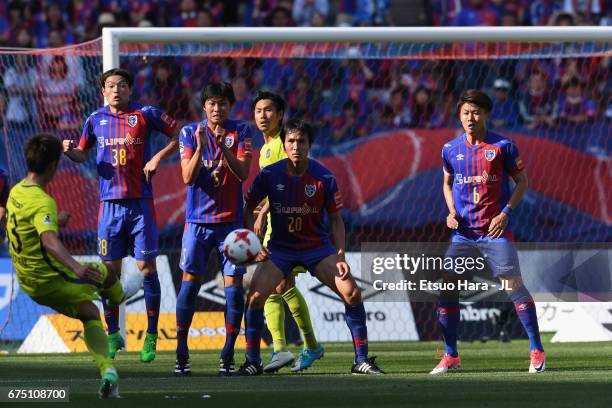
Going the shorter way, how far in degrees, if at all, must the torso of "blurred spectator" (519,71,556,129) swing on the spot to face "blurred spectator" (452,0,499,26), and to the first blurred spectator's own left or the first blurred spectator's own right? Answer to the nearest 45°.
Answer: approximately 180°

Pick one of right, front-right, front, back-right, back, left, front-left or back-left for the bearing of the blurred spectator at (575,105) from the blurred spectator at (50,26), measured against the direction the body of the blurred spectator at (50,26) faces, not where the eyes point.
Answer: front-left

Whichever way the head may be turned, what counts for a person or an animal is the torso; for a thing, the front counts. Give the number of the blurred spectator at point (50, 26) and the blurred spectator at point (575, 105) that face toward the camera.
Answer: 2

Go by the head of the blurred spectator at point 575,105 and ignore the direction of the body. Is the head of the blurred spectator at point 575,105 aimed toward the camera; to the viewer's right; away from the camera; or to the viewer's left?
toward the camera

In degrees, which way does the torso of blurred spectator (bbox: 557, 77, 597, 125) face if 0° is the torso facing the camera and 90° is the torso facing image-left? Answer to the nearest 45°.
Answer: approximately 0°

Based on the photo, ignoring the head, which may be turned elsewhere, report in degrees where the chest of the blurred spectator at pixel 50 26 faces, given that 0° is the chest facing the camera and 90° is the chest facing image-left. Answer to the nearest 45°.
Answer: approximately 0°

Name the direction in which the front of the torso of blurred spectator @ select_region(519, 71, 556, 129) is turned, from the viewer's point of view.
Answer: toward the camera

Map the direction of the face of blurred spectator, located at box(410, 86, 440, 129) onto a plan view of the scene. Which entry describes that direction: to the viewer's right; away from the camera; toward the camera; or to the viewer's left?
toward the camera

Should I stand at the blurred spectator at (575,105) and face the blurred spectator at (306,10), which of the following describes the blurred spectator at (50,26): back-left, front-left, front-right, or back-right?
front-left

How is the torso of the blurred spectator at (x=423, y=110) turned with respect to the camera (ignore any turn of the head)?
toward the camera

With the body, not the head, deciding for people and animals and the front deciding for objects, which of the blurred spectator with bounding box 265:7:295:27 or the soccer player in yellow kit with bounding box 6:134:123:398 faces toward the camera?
the blurred spectator

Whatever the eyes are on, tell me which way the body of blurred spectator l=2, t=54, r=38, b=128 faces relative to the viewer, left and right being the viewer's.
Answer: facing the viewer

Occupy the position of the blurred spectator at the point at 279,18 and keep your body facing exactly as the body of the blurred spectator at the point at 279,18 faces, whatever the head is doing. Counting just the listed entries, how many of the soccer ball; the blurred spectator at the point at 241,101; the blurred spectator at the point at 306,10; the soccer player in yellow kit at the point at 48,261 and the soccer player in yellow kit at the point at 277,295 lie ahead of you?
4

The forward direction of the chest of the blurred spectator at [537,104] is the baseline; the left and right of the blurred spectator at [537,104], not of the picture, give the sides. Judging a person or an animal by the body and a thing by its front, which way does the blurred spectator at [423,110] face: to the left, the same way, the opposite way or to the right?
the same way

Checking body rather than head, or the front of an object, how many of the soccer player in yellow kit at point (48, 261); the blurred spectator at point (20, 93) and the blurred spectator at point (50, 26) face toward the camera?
2

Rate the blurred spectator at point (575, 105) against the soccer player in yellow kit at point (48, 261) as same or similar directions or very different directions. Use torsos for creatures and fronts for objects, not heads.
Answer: very different directions

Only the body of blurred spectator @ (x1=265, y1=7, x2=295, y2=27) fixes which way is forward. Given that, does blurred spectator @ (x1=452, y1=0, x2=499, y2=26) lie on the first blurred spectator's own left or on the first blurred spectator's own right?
on the first blurred spectator's own left

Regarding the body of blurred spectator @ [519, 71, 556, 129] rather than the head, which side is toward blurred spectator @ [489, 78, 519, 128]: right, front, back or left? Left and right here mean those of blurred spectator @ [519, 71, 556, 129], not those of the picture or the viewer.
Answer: right

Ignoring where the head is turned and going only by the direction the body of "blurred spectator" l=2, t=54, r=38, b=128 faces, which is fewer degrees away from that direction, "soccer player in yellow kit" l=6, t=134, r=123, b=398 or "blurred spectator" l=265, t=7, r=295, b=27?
the soccer player in yellow kit

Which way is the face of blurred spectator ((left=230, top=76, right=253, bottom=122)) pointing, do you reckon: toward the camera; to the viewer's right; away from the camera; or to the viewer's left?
toward the camera

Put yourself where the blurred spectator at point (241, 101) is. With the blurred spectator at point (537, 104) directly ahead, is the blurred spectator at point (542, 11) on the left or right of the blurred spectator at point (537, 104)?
left
